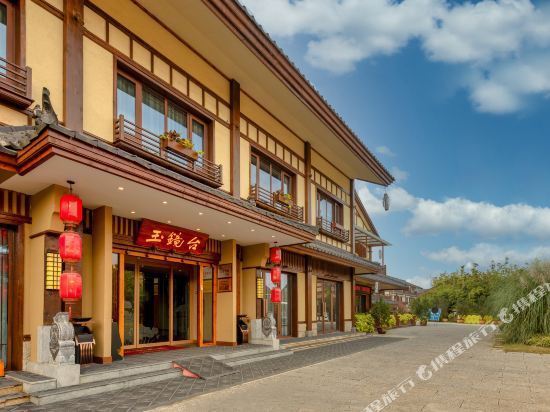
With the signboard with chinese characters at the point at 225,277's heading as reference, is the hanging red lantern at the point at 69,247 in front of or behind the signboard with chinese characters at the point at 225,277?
in front

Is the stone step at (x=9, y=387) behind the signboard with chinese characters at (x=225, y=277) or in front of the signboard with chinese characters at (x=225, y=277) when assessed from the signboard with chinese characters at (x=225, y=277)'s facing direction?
in front

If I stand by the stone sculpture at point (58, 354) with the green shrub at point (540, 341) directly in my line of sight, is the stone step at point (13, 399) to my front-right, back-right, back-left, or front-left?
back-right

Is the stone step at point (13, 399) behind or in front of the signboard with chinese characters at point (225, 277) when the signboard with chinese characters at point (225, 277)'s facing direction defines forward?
in front

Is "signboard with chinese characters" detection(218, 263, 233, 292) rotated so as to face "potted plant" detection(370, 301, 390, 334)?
no

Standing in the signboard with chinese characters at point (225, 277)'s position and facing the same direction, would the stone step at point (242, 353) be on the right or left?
on its left
